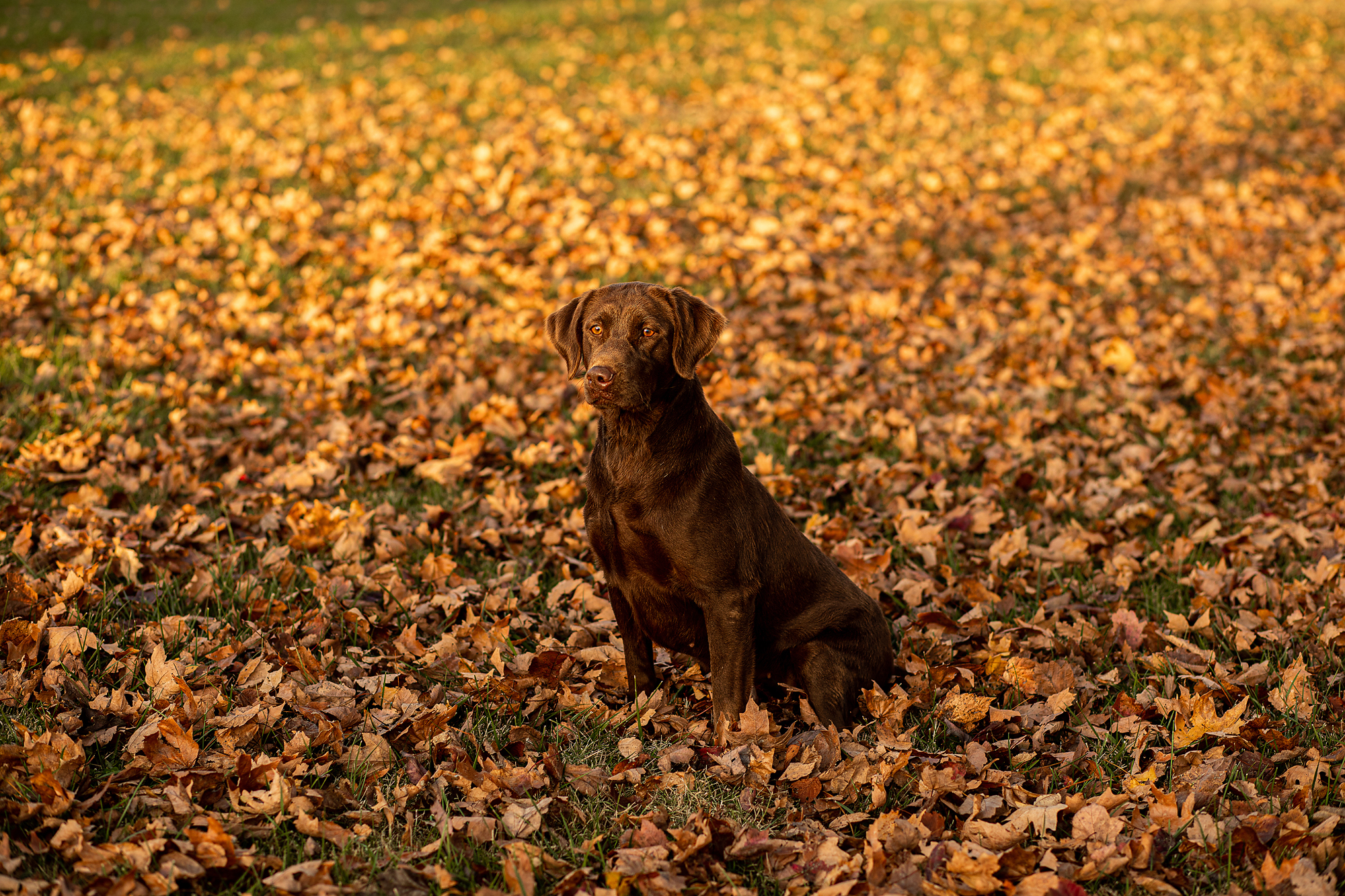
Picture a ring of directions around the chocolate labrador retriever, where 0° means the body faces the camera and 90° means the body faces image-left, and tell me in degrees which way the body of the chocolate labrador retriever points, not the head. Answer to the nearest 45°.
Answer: approximately 45°

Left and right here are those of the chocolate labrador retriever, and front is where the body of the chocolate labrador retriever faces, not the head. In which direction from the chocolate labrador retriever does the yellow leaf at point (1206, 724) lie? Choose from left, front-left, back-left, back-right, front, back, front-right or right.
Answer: back-left
